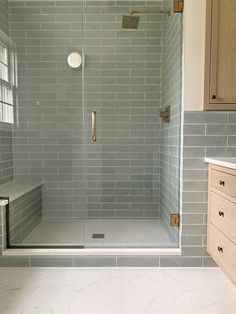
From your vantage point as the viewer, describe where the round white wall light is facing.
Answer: facing the viewer

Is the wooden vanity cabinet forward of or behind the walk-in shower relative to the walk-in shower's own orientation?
forward

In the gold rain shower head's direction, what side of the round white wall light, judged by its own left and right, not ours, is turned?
left

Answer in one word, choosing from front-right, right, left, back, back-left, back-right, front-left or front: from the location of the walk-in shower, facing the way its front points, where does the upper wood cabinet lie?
front-left

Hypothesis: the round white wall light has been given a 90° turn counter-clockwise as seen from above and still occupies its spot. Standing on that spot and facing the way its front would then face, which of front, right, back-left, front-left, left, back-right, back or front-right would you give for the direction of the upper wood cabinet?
front-right

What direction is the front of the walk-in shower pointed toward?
toward the camera

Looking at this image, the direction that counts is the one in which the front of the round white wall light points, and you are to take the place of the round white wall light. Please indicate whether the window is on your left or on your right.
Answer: on your right
